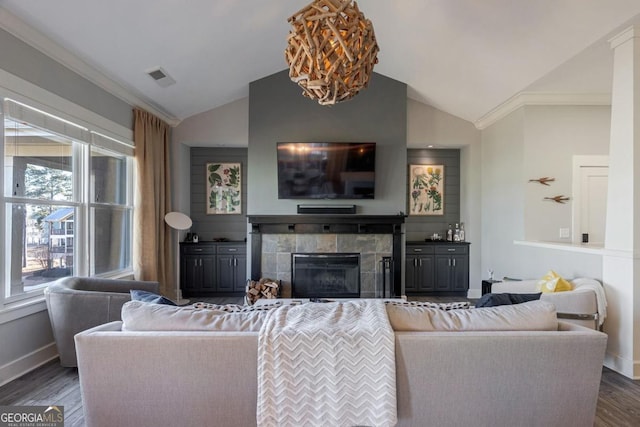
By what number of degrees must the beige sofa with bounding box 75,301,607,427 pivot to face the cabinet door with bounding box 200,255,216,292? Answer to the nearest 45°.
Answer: approximately 45° to its left

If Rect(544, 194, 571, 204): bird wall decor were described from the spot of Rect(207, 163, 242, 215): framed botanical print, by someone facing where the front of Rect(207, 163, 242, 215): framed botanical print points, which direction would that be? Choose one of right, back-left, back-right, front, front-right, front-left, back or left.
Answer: front-left

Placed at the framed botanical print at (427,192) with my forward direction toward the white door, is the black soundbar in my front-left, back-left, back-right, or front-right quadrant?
back-right

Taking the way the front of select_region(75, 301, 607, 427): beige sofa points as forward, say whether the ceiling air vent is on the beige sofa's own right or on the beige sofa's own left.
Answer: on the beige sofa's own left

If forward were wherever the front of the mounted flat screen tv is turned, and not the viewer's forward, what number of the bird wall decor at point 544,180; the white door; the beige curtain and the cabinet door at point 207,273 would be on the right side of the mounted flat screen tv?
2

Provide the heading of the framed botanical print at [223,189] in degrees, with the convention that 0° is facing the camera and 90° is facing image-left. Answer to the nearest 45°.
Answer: approximately 0°

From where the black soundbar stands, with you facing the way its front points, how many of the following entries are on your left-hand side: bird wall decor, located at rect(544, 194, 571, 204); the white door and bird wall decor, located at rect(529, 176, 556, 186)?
3

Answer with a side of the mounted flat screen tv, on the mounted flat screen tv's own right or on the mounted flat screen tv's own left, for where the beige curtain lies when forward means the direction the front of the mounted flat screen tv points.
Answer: on the mounted flat screen tv's own right

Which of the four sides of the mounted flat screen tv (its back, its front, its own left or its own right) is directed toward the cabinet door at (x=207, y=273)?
right

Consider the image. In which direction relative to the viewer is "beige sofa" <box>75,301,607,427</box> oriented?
away from the camera

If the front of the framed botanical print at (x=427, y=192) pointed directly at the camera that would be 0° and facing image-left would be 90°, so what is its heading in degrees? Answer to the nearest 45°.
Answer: approximately 0°

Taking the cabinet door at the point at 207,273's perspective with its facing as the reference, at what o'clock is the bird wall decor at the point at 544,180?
The bird wall decor is roughly at 10 o'clock from the cabinet door.

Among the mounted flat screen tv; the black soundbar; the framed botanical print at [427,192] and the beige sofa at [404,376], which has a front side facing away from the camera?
the beige sofa
